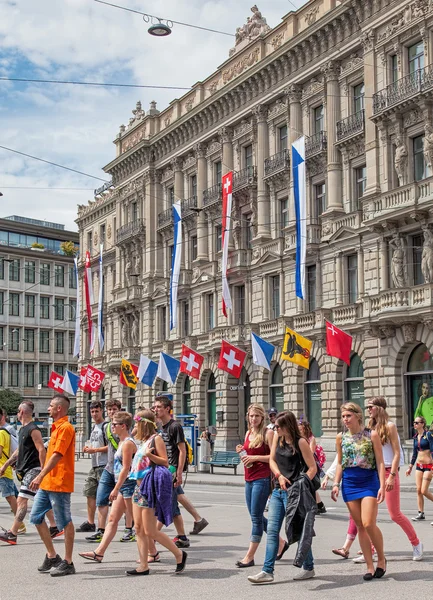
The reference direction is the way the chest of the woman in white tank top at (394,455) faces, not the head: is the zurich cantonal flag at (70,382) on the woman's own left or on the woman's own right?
on the woman's own right

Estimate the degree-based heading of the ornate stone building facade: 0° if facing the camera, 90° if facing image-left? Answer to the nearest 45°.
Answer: approximately 45°

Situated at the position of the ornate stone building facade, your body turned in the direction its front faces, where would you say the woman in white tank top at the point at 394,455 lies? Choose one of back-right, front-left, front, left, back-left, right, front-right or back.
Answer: front-left

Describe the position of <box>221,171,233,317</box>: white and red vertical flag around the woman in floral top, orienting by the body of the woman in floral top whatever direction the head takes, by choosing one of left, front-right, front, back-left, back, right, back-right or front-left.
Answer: back-right

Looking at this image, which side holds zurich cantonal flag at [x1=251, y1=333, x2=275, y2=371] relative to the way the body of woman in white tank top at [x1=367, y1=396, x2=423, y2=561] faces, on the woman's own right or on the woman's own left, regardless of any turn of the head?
on the woman's own right

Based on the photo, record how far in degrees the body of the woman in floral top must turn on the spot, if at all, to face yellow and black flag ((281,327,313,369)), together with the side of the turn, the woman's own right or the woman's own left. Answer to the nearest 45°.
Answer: approximately 135° to the woman's own right

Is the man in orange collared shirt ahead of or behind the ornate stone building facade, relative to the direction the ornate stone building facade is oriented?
ahead
